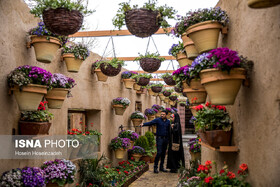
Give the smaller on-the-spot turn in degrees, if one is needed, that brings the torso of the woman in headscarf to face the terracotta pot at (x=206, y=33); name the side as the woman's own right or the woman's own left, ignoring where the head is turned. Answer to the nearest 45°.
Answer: approximately 90° to the woman's own left

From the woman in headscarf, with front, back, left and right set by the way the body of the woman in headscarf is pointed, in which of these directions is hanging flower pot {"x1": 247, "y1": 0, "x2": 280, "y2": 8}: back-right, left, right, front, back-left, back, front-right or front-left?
left

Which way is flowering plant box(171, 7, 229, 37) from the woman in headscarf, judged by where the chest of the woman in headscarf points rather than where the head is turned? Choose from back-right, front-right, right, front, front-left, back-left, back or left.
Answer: left
